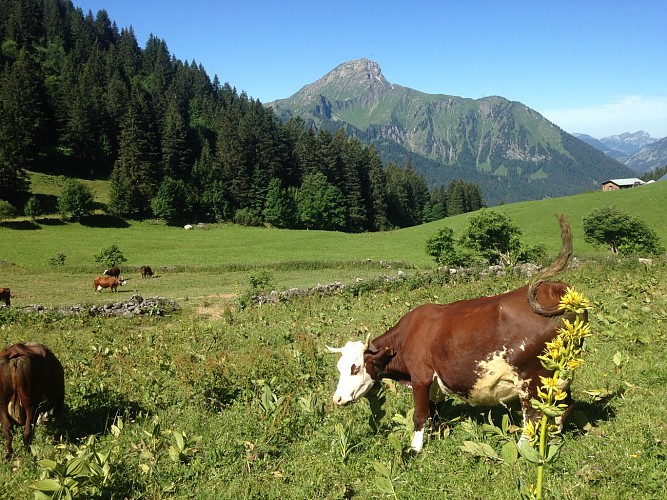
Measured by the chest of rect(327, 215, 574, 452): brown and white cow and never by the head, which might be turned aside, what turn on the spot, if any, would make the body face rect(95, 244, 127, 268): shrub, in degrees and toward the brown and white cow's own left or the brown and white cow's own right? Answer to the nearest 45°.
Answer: approximately 45° to the brown and white cow's own right

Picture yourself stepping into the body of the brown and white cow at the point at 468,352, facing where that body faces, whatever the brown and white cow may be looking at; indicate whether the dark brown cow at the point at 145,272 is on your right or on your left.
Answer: on your right

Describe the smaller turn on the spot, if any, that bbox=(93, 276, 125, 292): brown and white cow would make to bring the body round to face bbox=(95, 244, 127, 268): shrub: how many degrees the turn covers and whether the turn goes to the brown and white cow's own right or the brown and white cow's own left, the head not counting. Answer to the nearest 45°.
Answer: approximately 90° to the brown and white cow's own left

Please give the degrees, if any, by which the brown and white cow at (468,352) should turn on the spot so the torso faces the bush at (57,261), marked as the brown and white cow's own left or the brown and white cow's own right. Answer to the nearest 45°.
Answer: approximately 45° to the brown and white cow's own right

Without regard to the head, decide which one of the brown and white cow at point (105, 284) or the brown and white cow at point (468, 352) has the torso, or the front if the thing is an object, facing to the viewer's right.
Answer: the brown and white cow at point (105, 284)

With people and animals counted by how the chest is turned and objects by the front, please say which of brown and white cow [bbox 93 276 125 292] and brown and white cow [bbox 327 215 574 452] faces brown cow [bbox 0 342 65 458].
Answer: brown and white cow [bbox 327 215 574 452]

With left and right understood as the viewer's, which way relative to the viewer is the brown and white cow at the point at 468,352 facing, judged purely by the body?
facing to the left of the viewer

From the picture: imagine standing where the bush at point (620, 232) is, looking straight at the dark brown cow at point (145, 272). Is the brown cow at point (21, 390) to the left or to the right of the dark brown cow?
left

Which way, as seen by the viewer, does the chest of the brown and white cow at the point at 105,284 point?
to the viewer's right

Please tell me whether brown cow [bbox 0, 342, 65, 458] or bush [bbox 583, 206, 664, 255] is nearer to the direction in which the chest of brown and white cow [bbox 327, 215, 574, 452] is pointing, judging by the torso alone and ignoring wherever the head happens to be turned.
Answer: the brown cow
